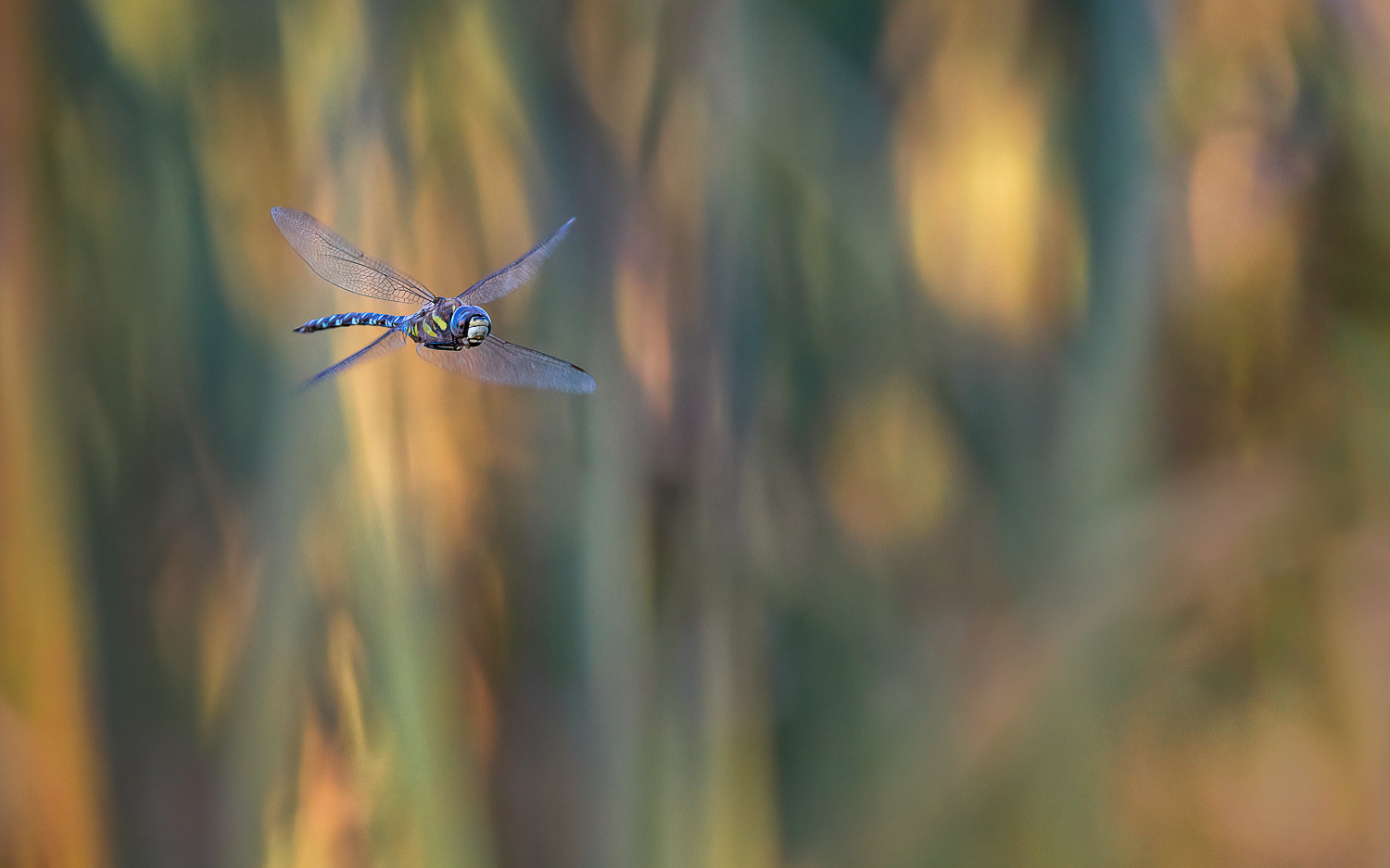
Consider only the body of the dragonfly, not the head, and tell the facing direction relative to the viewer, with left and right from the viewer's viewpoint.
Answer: facing the viewer and to the right of the viewer
